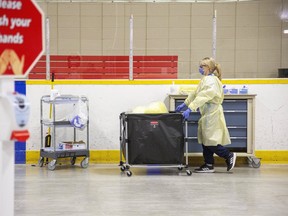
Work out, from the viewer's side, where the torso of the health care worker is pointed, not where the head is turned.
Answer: to the viewer's left

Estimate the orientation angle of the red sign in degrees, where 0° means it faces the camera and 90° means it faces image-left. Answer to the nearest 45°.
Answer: approximately 0°

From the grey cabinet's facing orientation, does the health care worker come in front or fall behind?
in front

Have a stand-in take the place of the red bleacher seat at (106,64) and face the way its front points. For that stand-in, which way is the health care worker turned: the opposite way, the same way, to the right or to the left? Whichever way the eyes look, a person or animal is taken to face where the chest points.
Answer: to the right

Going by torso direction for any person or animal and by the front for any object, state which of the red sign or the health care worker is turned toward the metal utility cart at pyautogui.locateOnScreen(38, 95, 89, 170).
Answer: the health care worker

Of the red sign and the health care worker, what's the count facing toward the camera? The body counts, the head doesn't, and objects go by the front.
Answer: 1

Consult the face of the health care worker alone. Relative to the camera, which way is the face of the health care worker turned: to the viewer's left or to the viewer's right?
to the viewer's left

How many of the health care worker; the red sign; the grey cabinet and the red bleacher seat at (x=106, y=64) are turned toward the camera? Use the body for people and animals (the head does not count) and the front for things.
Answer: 3

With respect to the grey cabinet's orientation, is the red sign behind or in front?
in front

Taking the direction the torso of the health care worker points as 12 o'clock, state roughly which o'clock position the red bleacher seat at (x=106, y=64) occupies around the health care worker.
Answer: The red bleacher seat is roughly at 2 o'clock from the health care worker.

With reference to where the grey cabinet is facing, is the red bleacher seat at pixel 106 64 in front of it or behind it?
behind
